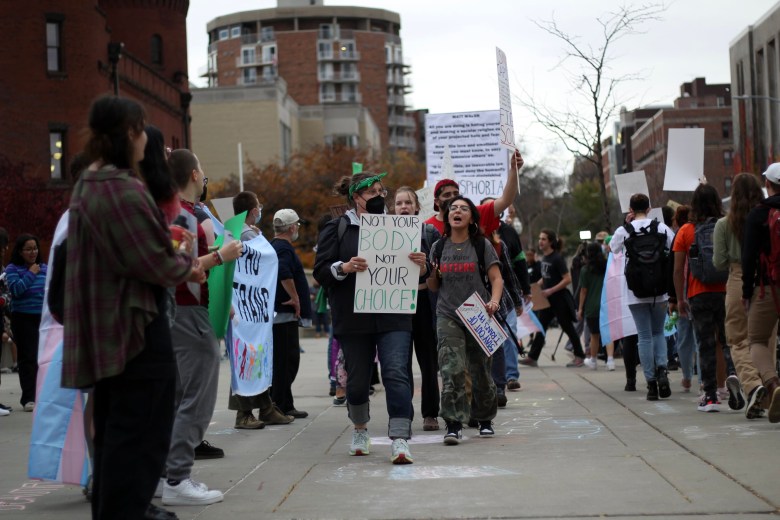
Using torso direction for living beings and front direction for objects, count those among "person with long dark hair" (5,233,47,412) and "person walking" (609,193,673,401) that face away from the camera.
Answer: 1

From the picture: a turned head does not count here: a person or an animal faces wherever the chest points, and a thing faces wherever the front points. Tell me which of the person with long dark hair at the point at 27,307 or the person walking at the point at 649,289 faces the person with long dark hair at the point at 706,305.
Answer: the person with long dark hair at the point at 27,307

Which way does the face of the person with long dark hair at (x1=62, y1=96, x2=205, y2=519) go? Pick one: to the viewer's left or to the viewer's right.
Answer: to the viewer's right

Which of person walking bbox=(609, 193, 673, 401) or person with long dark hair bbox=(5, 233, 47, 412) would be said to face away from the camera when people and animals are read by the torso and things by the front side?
the person walking

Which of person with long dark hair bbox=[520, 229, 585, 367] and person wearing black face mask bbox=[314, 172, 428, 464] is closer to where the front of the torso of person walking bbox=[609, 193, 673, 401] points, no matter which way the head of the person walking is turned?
the person with long dark hair

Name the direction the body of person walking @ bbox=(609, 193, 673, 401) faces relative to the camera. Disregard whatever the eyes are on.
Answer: away from the camera
